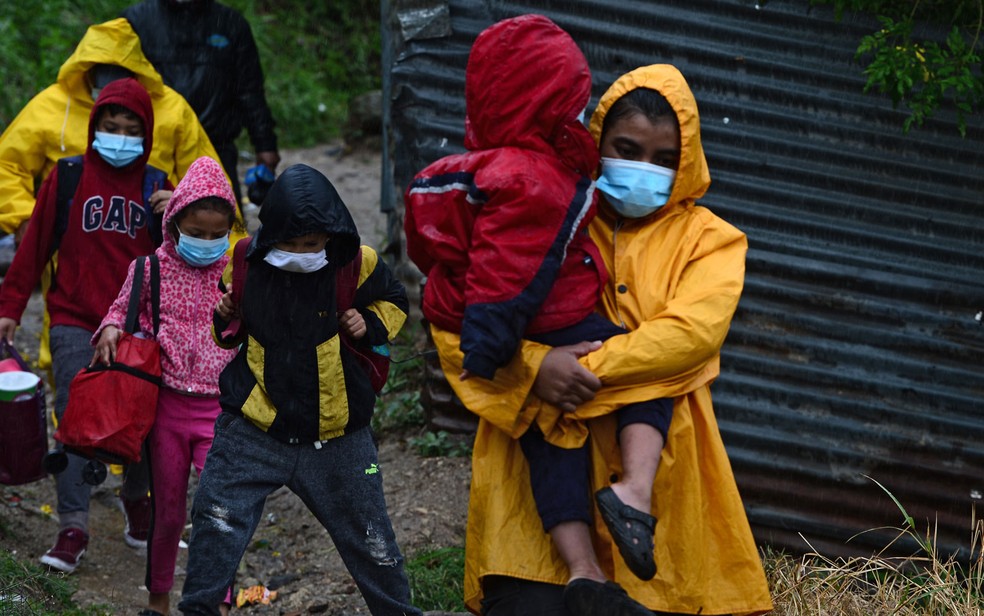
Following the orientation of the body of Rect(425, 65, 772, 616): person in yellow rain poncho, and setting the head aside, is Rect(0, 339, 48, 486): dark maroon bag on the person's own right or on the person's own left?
on the person's own right

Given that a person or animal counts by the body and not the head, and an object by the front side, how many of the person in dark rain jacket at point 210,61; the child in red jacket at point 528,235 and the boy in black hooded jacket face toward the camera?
2

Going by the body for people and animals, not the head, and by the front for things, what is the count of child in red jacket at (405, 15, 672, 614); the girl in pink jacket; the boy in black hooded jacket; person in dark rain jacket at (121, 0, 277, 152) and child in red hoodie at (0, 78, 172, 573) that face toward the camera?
4

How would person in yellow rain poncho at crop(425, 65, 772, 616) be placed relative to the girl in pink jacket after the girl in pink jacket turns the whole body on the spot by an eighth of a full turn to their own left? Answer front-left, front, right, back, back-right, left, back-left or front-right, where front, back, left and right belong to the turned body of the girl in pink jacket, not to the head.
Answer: front

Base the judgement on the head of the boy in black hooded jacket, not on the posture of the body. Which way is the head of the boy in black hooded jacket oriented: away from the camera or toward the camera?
toward the camera

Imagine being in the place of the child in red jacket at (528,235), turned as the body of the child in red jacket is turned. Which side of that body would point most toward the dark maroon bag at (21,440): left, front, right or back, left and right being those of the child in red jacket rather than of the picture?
left

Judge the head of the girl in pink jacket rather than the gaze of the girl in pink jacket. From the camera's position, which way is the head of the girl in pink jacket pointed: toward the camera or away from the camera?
toward the camera

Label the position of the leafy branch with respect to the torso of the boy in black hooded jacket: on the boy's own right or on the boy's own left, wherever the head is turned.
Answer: on the boy's own left

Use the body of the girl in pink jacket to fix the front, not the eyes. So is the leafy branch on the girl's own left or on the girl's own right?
on the girl's own left

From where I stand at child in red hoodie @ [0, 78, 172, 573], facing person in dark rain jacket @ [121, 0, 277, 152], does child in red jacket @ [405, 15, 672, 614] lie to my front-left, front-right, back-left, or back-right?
back-right

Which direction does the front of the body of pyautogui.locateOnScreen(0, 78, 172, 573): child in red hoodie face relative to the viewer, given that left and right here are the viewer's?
facing the viewer

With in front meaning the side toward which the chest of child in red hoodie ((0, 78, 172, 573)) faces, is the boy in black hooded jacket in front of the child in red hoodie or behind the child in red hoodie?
in front

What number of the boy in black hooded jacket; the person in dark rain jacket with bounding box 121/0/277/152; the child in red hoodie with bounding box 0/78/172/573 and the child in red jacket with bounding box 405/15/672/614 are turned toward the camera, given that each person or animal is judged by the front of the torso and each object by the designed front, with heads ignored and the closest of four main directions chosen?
3

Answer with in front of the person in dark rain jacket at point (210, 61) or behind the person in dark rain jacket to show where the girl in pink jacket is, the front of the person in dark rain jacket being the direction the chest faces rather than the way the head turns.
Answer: in front

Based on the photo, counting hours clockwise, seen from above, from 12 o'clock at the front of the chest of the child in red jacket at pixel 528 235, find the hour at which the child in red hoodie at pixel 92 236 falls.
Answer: the child in red hoodie at pixel 92 236 is roughly at 9 o'clock from the child in red jacket at pixel 528 235.

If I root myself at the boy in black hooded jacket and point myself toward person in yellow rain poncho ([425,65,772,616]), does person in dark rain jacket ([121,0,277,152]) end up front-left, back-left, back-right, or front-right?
back-left

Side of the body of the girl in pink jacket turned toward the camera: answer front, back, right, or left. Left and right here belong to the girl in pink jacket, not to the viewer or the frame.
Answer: front

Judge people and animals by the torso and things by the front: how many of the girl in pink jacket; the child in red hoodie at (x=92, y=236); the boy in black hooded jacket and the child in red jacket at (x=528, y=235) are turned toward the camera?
3
